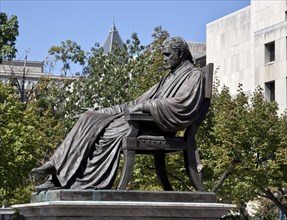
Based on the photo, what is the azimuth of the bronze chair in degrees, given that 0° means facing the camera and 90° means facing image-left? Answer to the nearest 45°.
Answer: approximately 90°

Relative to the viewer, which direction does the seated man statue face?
to the viewer's left

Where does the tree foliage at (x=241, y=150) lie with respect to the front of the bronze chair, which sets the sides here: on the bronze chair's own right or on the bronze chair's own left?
on the bronze chair's own right
